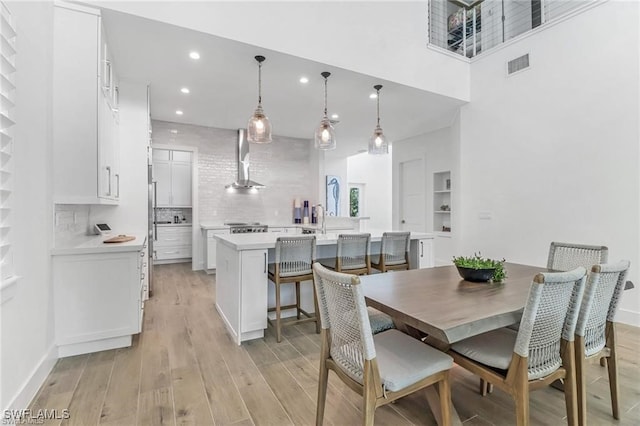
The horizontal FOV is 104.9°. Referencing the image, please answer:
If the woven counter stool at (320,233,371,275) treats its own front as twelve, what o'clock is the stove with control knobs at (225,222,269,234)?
The stove with control knobs is roughly at 12 o'clock from the woven counter stool.

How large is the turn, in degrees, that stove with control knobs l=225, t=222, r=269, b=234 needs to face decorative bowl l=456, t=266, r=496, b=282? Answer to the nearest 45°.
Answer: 0° — it already faces it

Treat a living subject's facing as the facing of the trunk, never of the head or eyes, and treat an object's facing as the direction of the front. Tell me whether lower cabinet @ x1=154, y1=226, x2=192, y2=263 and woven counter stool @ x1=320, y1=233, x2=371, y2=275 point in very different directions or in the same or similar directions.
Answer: very different directions

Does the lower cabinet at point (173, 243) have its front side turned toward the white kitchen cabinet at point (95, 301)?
yes

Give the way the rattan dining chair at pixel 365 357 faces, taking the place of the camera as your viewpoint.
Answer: facing away from the viewer and to the right of the viewer

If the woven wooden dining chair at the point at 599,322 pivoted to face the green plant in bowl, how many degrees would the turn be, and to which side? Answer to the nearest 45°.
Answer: approximately 45° to its left

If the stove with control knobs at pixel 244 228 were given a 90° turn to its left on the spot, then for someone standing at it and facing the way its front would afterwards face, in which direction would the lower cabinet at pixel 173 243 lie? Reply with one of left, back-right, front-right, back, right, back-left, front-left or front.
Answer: back-left

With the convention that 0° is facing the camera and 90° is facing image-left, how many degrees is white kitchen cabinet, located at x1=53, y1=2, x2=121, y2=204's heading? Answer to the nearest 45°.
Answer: approximately 270°

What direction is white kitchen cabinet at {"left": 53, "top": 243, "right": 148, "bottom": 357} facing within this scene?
to the viewer's right

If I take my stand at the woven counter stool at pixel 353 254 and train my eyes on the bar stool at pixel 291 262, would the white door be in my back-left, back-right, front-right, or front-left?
back-right

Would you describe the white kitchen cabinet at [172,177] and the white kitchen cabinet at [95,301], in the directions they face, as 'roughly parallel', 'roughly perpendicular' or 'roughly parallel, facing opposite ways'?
roughly perpendicular

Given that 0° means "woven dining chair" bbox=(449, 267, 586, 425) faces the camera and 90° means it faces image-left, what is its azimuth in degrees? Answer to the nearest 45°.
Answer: approximately 135°

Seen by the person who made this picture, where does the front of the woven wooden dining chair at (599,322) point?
facing away from the viewer and to the left of the viewer

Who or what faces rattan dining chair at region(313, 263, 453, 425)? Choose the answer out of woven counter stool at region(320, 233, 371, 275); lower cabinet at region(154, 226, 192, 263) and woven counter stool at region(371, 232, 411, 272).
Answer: the lower cabinet
